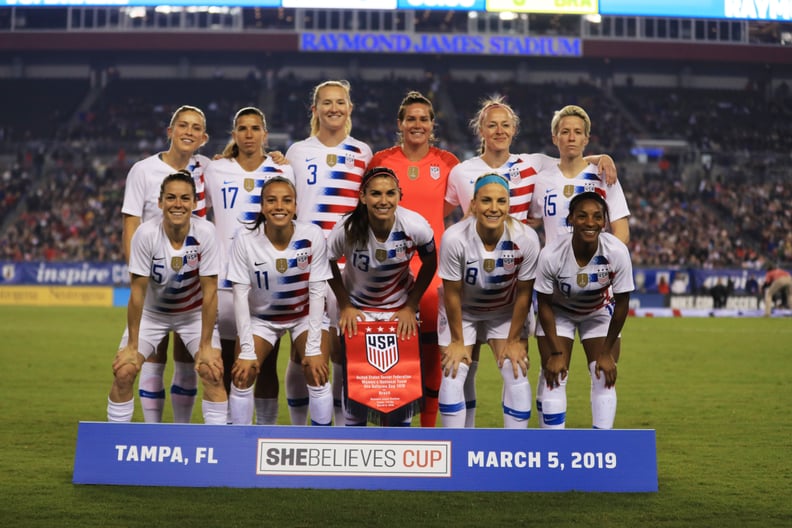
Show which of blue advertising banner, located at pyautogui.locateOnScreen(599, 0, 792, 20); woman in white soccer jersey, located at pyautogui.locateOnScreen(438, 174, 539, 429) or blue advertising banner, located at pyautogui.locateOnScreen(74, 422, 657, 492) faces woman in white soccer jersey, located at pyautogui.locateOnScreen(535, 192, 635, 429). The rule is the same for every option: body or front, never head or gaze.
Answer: blue advertising banner, located at pyautogui.locateOnScreen(599, 0, 792, 20)

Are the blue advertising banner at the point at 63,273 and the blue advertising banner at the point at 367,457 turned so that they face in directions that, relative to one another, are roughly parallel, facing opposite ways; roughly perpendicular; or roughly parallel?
roughly parallel

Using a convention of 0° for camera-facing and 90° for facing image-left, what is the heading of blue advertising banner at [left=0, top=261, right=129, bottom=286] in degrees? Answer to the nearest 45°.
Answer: approximately 0°

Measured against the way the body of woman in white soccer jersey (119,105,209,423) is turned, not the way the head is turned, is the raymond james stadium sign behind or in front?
behind

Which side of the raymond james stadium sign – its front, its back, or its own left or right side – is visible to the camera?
front

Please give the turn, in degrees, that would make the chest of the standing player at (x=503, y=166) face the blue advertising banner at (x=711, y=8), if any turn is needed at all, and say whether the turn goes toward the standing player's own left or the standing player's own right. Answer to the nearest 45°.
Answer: approximately 180°

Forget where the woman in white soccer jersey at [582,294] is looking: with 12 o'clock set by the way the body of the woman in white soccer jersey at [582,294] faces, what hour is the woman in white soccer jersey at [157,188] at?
the woman in white soccer jersey at [157,188] is roughly at 3 o'clock from the woman in white soccer jersey at [582,294].

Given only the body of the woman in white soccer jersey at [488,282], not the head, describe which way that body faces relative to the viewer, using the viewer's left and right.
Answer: facing the viewer

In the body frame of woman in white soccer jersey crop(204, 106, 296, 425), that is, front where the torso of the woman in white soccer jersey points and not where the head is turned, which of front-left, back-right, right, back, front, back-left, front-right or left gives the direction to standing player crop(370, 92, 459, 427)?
left

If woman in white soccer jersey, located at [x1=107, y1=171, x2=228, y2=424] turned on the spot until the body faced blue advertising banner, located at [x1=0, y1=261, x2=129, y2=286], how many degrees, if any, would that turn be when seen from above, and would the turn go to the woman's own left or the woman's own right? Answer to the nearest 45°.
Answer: approximately 180°

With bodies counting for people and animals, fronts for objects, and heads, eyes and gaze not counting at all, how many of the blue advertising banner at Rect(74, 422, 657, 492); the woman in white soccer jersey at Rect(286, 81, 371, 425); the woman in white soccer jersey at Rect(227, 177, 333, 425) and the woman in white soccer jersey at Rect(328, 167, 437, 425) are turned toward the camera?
4

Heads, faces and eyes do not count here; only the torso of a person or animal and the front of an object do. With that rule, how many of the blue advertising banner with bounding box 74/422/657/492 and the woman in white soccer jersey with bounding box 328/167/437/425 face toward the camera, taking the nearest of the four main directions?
2

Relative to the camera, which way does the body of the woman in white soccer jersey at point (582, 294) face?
toward the camera
